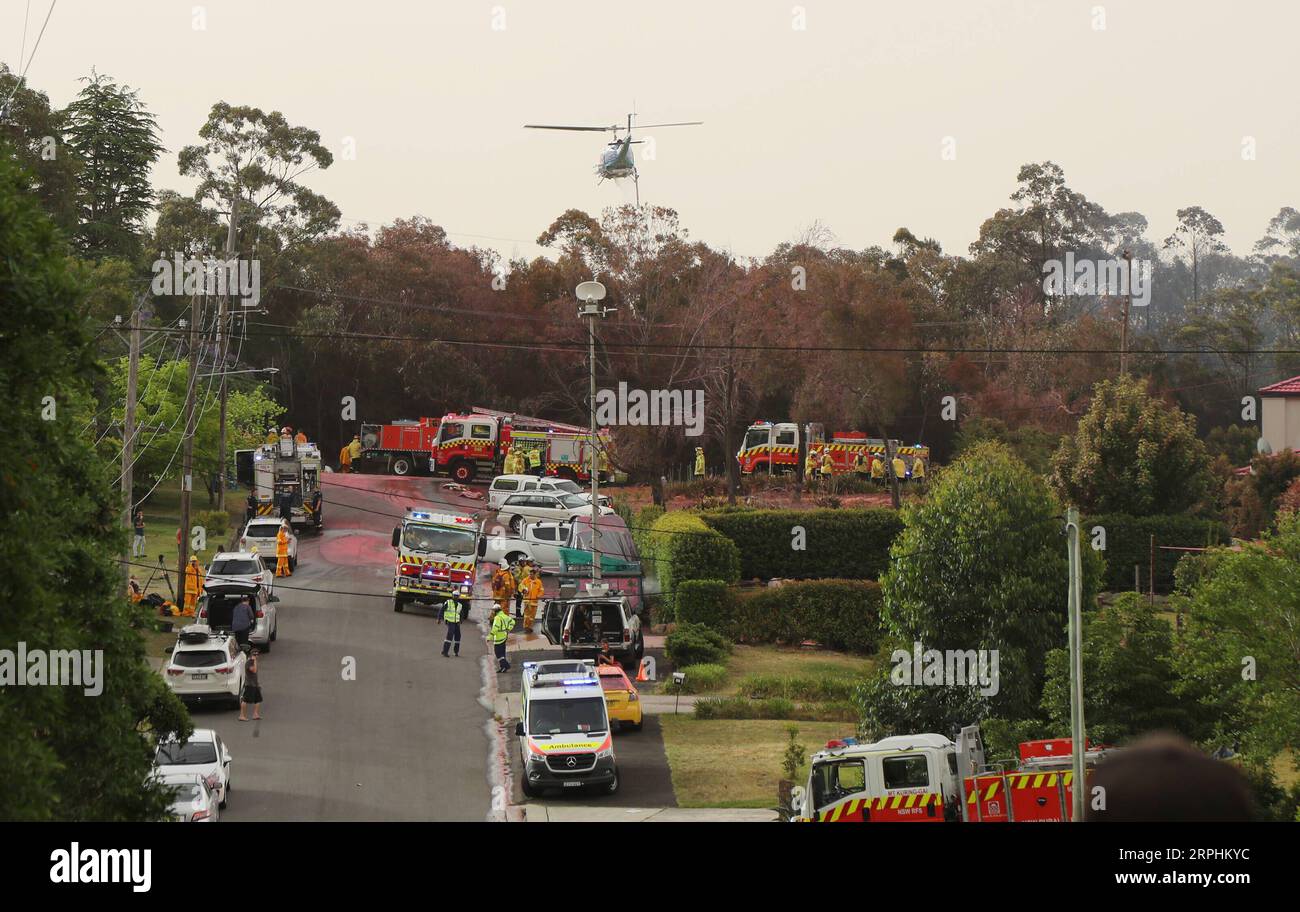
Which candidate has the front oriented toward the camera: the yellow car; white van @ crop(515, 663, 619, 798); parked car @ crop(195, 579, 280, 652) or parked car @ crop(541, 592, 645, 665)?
the white van

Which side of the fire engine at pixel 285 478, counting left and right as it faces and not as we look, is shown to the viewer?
back

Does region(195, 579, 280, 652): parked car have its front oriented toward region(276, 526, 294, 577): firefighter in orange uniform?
yes

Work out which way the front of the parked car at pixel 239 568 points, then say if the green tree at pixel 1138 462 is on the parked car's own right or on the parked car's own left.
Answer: on the parked car's own right

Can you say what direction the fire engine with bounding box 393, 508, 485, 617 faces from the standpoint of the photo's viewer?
facing the viewer

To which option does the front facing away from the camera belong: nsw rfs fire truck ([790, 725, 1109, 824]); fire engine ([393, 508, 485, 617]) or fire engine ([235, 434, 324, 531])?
fire engine ([235, 434, 324, 531])

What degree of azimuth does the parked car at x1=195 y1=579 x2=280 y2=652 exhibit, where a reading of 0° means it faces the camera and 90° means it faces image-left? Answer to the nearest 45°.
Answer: approximately 180°

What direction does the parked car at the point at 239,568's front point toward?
away from the camera

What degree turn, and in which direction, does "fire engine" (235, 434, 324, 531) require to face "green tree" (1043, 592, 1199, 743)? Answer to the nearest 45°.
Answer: approximately 135° to its right

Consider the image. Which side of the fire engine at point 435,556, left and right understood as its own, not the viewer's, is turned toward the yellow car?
front

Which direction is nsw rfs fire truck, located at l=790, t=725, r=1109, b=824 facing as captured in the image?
to the viewer's left

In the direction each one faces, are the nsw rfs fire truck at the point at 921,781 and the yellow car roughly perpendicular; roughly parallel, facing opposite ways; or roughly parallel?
roughly perpendicular

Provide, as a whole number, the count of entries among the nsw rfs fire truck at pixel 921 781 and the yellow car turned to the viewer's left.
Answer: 1
